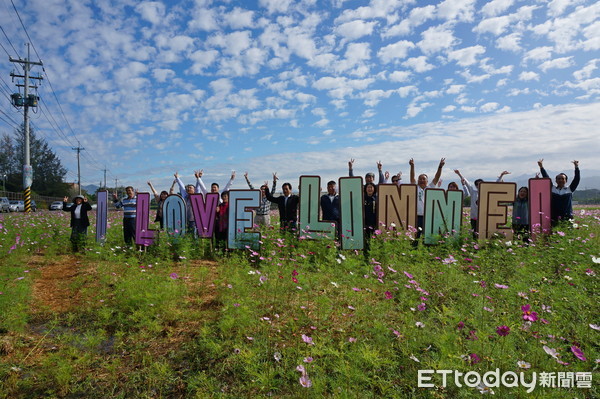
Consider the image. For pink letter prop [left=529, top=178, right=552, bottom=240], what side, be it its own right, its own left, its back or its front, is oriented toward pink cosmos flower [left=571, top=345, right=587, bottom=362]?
front

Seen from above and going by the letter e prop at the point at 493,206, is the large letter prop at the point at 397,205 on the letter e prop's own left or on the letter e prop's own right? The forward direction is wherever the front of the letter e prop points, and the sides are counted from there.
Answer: on the letter e prop's own right

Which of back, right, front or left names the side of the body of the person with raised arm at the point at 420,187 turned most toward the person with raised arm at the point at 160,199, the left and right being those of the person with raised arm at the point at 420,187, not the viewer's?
right

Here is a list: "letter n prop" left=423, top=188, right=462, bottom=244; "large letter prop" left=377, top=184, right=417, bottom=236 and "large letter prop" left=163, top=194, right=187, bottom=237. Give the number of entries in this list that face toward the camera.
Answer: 3

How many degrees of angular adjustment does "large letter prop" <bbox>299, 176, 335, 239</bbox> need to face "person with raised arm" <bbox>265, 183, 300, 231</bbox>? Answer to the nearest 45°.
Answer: approximately 135° to its right

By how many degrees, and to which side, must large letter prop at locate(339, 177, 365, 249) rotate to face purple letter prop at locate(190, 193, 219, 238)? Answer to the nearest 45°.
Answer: approximately 90° to its right

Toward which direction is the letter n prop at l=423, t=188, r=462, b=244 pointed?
toward the camera

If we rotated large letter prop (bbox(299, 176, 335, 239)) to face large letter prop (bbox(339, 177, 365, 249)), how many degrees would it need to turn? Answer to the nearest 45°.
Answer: approximately 90° to its left

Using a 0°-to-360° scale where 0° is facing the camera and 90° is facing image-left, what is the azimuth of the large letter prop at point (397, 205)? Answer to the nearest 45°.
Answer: approximately 0°

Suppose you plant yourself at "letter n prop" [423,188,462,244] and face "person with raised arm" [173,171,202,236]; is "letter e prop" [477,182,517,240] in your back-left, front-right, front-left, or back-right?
back-right

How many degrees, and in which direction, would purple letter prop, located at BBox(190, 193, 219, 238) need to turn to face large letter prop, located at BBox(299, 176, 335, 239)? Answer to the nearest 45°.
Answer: approximately 45° to its left
